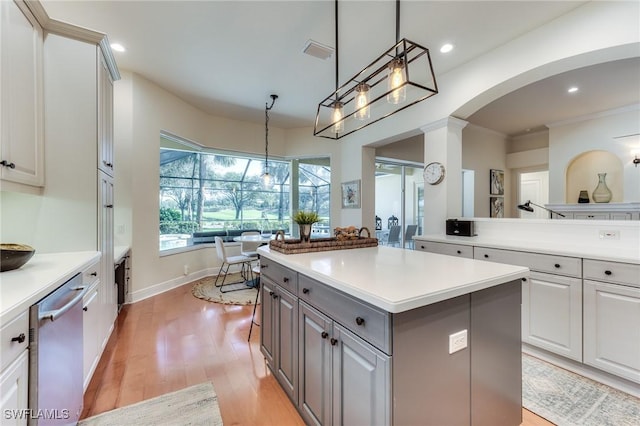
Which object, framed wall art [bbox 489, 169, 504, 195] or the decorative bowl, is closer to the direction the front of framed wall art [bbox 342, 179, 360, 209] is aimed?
the decorative bowl

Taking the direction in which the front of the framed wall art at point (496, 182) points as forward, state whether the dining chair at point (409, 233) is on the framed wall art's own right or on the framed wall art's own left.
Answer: on the framed wall art's own right

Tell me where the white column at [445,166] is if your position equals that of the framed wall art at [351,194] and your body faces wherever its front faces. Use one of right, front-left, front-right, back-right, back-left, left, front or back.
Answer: left

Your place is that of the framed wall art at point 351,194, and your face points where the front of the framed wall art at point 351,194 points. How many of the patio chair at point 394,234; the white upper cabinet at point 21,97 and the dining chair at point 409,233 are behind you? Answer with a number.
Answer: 2

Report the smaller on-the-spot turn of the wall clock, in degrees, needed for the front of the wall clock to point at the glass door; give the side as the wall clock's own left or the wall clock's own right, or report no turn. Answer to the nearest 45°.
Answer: approximately 135° to the wall clock's own right

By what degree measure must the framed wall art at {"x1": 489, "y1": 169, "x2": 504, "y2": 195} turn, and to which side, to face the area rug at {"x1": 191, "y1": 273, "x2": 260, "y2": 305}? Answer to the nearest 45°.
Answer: approximately 90° to its right

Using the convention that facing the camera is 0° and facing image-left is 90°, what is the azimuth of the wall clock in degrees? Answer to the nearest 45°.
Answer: approximately 45°

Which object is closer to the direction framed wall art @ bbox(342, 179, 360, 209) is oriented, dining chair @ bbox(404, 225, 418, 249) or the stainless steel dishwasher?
the stainless steel dishwasher

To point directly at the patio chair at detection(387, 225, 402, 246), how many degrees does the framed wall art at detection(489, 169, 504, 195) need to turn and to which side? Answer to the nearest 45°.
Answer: approximately 90° to its right

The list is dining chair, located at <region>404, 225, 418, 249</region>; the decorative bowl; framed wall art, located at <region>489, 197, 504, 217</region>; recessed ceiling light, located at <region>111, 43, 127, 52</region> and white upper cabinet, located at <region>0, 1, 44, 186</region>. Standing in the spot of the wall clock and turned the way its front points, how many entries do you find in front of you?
3
